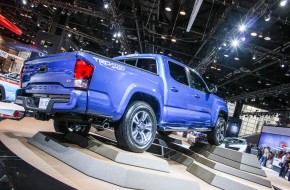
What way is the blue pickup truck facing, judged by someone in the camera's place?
facing away from the viewer and to the right of the viewer
